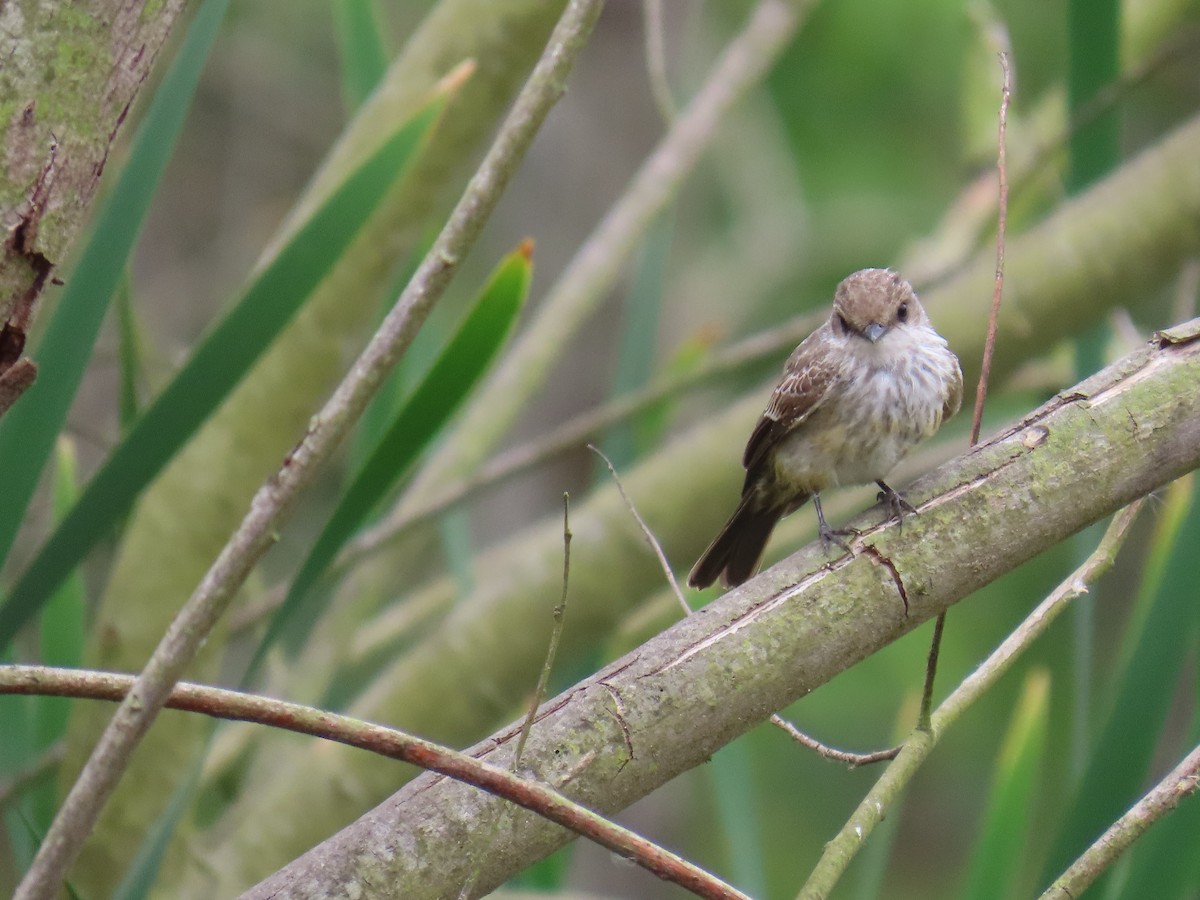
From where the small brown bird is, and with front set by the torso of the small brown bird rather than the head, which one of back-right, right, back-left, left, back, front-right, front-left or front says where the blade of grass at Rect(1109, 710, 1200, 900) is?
left

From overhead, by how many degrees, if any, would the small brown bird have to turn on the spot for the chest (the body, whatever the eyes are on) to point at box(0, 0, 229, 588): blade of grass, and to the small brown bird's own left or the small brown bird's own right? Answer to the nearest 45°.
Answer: approximately 90° to the small brown bird's own right

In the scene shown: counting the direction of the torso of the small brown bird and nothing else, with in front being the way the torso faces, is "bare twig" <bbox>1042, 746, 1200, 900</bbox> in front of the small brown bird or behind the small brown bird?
in front

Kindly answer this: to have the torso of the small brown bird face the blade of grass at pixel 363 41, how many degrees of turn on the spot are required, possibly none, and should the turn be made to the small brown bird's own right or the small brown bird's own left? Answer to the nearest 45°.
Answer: approximately 135° to the small brown bird's own right

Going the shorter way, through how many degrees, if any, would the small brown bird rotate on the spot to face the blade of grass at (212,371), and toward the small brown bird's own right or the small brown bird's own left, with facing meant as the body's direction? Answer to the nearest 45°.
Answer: approximately 90° to the small brown bird's own right

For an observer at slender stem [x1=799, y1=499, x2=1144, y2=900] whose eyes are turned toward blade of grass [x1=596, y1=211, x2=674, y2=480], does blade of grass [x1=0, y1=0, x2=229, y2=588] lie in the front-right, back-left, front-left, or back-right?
front-left

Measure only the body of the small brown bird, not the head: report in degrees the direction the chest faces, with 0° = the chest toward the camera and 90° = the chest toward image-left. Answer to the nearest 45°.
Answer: approximately 315°

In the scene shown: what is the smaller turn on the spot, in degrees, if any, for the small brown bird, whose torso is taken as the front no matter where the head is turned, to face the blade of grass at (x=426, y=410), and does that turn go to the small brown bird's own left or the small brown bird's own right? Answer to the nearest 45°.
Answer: approximately 90° to the small brown bird's own right
